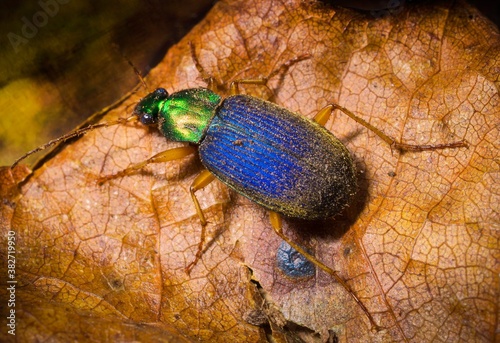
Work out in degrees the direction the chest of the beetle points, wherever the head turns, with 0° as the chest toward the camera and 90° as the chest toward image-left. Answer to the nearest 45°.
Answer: approximately 135°
